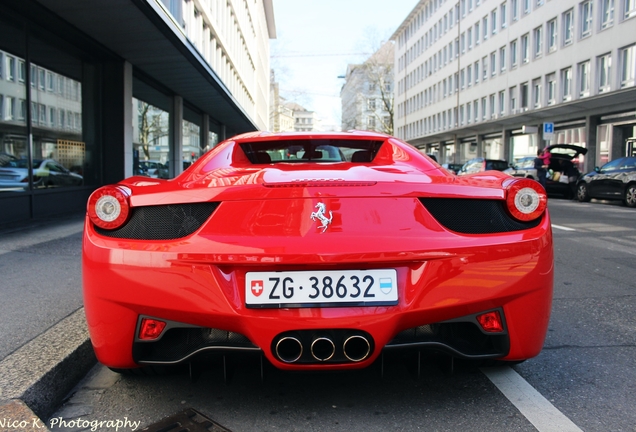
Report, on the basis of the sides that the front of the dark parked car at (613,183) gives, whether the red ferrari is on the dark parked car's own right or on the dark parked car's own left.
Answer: on the dark parked car's own left

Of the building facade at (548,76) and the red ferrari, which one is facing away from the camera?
the red ferrari

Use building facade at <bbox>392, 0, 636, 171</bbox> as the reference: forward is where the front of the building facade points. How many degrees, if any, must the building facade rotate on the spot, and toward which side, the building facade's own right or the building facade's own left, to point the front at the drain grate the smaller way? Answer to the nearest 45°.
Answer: approximately 45° to the building facade's own left

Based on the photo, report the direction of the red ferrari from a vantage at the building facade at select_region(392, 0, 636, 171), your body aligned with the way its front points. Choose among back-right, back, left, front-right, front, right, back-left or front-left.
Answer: front-left

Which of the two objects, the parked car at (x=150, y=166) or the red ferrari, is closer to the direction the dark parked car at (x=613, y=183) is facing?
the parked car

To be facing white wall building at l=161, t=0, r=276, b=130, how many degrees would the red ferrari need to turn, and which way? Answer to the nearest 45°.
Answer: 0° — it already faces it

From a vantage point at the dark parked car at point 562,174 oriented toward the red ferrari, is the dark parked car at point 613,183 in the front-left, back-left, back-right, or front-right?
front-left

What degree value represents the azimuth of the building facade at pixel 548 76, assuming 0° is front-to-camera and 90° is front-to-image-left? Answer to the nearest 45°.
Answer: approximately 45°

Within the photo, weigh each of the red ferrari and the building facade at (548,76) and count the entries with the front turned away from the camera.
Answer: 1

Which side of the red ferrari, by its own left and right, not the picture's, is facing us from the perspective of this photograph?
back

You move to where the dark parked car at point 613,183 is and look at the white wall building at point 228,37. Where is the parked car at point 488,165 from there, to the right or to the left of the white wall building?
right

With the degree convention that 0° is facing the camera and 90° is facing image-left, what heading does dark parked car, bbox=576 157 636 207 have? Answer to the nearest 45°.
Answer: approximately 135°

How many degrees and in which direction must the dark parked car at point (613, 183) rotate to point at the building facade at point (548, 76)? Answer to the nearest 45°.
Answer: approximately 45° to its right
